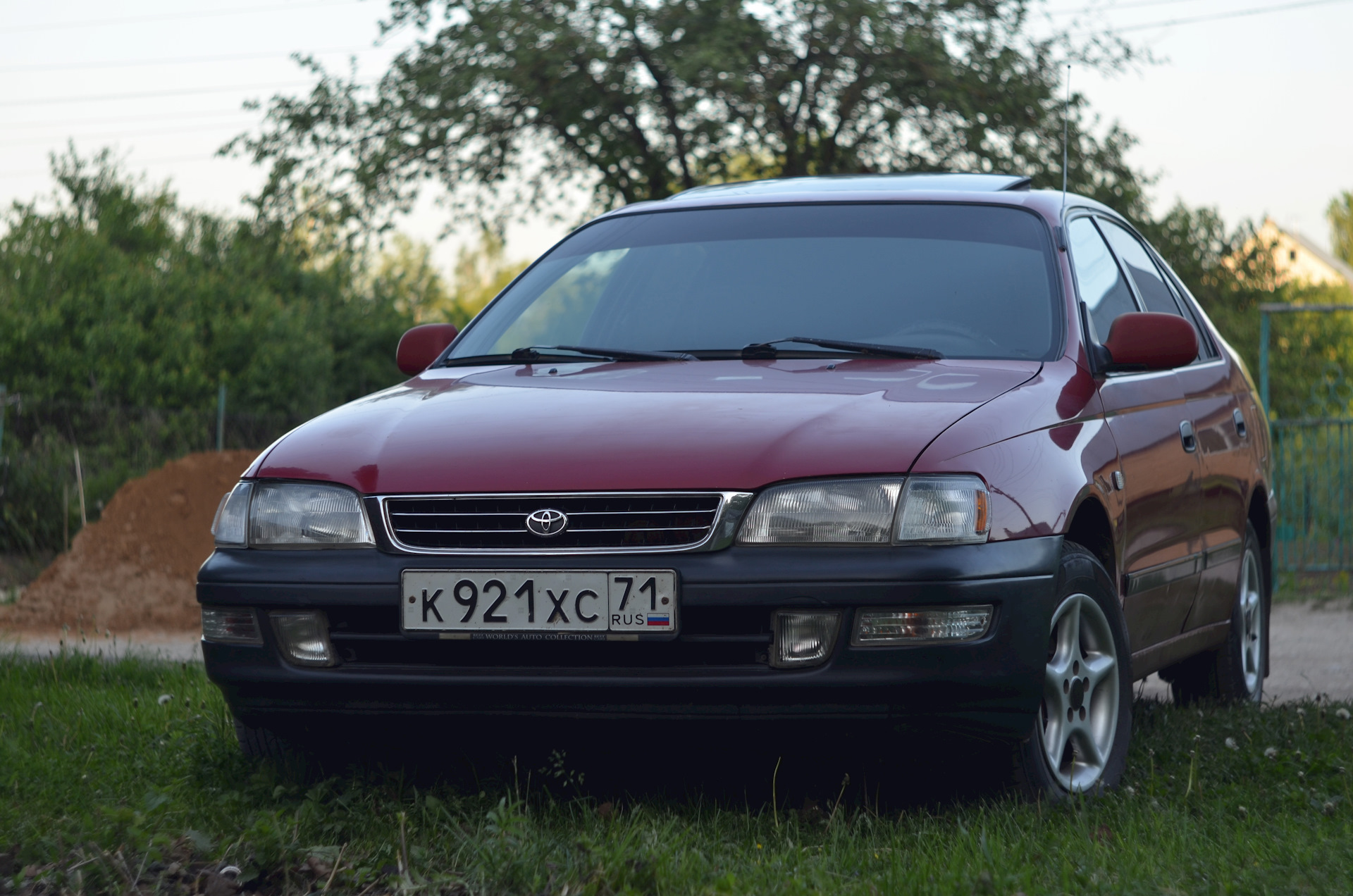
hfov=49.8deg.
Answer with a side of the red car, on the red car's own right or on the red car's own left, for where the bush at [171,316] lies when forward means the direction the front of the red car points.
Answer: on the red car's own right

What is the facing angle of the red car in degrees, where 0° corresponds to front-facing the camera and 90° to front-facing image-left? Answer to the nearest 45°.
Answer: approximately 45°

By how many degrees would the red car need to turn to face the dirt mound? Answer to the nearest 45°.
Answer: approximately 90° to its right

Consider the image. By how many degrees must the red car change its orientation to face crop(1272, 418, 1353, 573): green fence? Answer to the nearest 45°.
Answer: approximately 180°

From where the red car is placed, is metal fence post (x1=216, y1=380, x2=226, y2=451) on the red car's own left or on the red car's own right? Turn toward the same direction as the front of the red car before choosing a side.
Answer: on the red car's own right
